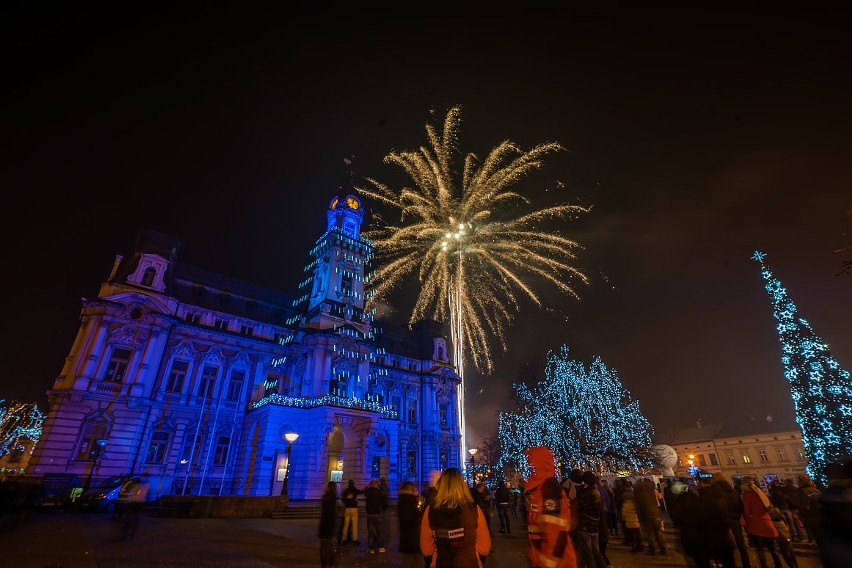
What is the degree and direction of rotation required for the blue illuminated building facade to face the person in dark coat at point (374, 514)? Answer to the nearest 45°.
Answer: approximately 45° to its right

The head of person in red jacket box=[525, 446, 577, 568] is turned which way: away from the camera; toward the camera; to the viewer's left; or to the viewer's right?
away from the camera

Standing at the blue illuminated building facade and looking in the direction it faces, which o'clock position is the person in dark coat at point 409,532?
The person in dark coat is roughly at 1 o'clock from the blue illuminated building facade.

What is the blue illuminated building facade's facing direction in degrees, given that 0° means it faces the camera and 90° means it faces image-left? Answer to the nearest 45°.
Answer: approximately 315°

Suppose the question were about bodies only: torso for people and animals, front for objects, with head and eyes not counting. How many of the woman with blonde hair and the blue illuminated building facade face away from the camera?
1

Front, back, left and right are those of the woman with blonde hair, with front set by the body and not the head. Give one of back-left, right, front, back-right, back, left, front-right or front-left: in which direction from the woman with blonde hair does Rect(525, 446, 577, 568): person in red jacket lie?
front-right

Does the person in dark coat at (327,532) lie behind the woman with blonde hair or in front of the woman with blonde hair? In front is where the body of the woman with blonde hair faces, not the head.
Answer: in front

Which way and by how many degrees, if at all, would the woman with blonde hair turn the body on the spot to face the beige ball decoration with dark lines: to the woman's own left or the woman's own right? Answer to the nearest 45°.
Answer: approximately 45° to the woman's own right

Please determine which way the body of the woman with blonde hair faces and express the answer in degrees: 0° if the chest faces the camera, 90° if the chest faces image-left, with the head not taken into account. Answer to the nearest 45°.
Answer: approximately 180°

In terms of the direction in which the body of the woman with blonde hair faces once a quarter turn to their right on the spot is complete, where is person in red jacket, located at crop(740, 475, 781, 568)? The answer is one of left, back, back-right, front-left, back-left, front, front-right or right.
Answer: front-left

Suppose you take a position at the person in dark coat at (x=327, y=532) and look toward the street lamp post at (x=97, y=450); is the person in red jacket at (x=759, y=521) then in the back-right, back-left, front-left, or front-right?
back-right

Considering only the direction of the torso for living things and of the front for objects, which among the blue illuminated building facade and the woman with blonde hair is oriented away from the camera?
the woman with blonde hair

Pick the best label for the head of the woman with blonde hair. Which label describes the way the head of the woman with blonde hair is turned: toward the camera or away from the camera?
away from the camera

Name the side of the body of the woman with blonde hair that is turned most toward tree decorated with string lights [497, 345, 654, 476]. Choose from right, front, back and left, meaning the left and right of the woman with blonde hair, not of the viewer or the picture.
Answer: front
